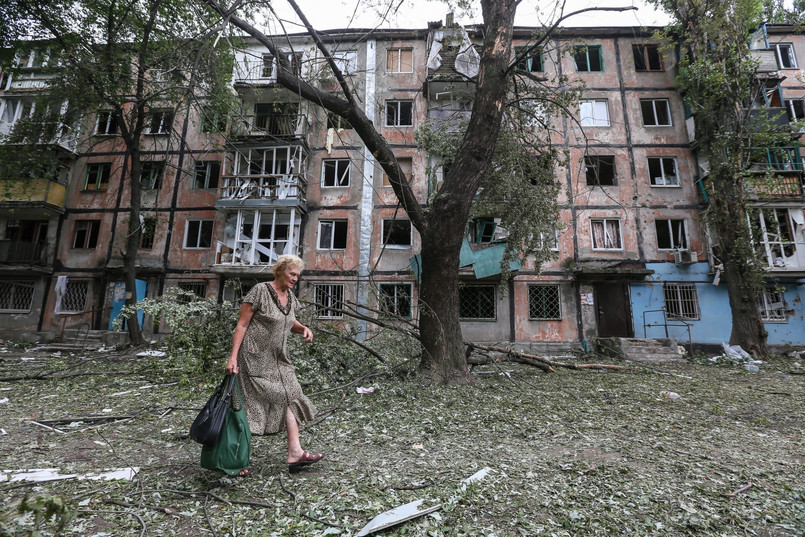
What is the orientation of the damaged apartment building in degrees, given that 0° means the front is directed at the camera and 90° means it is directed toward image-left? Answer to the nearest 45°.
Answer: approximately 0°

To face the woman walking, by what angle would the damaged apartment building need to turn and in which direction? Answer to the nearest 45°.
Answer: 0° — it already faces them

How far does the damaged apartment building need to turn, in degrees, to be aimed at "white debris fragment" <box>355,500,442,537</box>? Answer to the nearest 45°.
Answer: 0° — it already faces it
